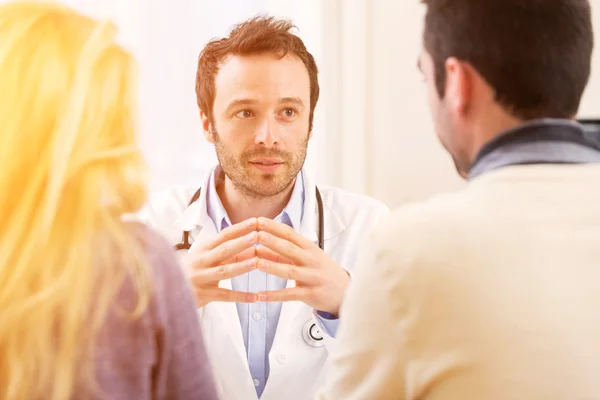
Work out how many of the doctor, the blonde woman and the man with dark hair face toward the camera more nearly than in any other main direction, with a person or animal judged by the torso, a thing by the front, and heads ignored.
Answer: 1

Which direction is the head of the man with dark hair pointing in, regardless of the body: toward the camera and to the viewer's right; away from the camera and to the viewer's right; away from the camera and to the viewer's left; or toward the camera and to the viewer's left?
away from the camera and to the viewer's left

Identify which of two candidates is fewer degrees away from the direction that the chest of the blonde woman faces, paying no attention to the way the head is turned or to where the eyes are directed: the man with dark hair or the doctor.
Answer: the doctor

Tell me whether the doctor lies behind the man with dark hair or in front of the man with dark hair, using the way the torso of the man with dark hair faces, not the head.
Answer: in front

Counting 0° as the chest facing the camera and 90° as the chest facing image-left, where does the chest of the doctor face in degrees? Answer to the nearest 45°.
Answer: approximately 0°

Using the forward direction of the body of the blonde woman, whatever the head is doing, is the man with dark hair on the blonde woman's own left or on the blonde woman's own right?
on the blonde woman's own right

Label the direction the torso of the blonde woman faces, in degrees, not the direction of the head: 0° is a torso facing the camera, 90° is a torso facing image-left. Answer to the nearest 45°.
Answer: approximately 225°

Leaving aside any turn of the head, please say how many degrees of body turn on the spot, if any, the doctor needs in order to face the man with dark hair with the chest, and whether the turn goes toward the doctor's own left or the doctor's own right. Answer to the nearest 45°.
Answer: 0° — they already face them

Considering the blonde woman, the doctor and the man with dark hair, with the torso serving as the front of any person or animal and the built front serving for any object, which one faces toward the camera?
the doctor

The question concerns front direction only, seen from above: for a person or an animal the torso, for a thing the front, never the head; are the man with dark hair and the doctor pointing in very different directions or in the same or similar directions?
very different directions

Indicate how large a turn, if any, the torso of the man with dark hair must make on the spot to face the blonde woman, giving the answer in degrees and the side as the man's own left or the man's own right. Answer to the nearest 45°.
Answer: approximately 45° to the man's own left

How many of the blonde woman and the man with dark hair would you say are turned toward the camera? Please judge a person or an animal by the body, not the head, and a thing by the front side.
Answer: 0

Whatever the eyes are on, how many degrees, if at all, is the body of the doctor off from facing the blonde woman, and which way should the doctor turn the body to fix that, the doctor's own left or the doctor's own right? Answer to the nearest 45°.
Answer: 0° — they already face them

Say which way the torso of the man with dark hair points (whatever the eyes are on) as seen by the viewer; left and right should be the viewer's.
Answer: facing away from the viewer and to the left of the viewer
